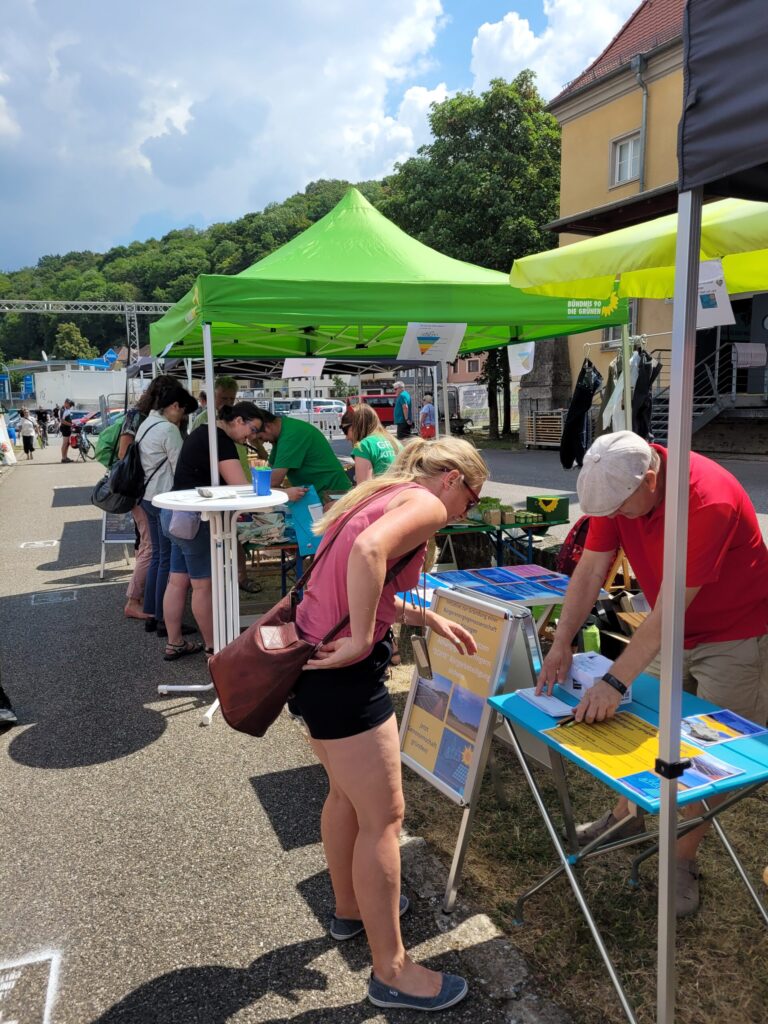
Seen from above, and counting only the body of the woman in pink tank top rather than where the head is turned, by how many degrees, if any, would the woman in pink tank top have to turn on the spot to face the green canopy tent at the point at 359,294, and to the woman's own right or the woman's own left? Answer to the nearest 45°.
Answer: approximately 90° to the woman's own left

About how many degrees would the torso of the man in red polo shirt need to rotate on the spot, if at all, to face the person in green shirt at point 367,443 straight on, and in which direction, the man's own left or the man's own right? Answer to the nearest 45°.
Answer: approximately 90° to the man's own right

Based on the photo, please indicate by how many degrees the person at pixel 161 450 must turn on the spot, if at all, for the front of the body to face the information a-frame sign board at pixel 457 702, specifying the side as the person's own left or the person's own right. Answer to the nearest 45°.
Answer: approximately 90° to the person's own right

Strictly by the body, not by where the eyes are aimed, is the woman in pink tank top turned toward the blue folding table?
yes

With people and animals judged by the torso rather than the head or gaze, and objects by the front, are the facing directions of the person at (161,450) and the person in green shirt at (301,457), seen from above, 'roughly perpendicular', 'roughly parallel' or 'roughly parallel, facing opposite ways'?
roughly parallel, facing opposite ways

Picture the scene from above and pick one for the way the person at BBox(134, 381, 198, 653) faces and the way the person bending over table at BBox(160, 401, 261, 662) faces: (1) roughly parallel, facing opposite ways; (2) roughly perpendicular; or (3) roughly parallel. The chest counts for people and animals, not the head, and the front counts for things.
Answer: roughly parallel

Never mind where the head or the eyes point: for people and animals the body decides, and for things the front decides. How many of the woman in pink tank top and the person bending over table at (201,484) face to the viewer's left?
0

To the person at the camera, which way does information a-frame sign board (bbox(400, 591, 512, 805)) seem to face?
facing the viewer and to the left of the viewer

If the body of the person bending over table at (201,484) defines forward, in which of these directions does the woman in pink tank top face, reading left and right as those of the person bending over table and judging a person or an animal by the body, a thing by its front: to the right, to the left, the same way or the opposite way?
the same way

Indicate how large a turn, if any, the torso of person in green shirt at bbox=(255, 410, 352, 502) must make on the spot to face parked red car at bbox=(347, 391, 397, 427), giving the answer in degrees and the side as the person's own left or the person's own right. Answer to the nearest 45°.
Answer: approximately 90° to the person's own right

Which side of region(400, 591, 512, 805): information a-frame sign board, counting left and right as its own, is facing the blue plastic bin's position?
right

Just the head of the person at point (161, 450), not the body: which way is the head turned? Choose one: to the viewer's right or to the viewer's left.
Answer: to the viewer's right

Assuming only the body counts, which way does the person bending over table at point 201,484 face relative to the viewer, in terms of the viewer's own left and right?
facing to the right of the viewer

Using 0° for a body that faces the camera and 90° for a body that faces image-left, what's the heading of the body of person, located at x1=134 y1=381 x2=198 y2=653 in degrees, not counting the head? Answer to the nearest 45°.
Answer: approximately 270°

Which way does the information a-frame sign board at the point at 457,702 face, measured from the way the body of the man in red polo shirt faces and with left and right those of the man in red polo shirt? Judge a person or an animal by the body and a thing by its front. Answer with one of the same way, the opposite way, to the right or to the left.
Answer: the same way

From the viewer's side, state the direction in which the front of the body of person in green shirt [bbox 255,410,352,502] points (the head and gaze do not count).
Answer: to the viewer's left

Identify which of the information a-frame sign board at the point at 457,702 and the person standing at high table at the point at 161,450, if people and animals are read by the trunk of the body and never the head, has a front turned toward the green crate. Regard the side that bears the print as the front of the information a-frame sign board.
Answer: the person standing at high table

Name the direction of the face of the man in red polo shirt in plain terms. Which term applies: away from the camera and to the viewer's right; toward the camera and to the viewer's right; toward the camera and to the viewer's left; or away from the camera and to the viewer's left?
toward the camera and to the viewer's left

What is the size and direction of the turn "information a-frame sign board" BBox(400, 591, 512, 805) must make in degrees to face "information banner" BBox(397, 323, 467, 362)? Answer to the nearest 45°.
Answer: approximately 135° to its right

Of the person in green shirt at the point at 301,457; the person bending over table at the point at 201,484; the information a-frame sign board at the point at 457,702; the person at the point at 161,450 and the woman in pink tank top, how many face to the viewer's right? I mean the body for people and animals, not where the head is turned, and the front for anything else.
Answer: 3
